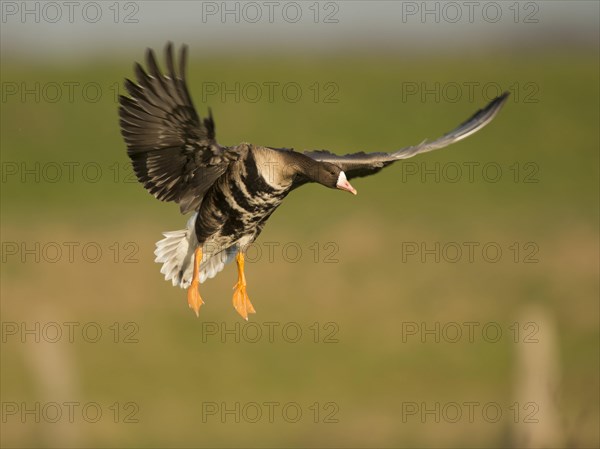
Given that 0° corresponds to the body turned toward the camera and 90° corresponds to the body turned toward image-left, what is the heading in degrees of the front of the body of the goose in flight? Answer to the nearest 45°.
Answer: approximately 315°
